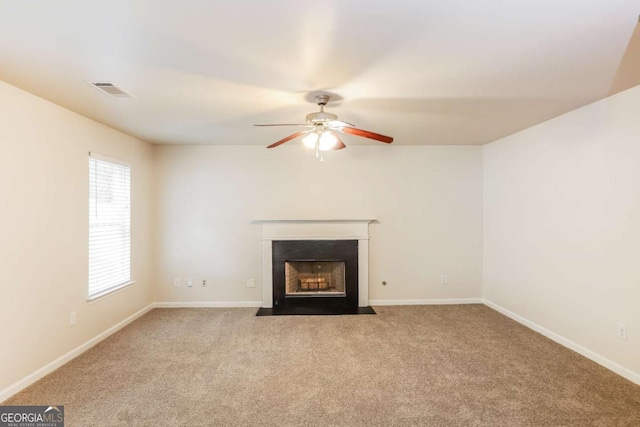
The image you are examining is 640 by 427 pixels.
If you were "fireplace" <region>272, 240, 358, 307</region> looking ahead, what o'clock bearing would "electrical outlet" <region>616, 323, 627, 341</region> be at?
The electrical outlet is roughly at 10 o'clock from the fireplace.

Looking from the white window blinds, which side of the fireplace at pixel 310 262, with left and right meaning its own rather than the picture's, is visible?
right

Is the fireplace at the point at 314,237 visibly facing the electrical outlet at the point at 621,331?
no

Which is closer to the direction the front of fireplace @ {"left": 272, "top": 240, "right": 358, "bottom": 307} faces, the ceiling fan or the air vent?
the ceiling fan

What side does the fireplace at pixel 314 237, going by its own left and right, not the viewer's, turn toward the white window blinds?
right

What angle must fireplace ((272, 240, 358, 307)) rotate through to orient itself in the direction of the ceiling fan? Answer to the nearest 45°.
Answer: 0° — it already faces it

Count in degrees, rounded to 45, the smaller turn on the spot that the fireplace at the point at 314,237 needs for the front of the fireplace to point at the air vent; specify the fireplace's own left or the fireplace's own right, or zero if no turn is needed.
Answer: approximately 45° to the fireplace's own right

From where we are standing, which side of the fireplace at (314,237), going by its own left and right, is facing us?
front

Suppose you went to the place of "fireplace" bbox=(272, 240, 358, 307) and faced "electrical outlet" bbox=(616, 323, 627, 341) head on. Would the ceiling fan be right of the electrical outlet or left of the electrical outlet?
right

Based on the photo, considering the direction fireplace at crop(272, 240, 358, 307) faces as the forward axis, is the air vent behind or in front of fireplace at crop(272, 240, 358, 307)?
in front

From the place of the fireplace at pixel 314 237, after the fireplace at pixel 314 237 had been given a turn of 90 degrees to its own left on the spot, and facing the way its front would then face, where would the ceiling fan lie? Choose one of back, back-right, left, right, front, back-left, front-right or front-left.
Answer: right
